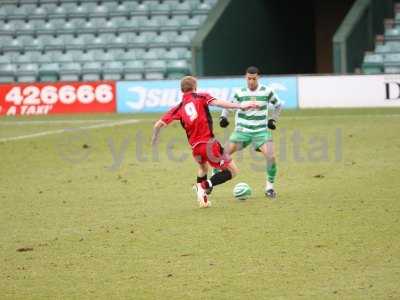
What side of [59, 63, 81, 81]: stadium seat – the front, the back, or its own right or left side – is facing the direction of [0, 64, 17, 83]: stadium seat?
right

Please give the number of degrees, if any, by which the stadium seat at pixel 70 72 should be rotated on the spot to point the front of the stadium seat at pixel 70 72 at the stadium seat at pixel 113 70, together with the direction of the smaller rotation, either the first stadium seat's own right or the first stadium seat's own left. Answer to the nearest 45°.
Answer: approximately 90° to the first stadium seat's own left

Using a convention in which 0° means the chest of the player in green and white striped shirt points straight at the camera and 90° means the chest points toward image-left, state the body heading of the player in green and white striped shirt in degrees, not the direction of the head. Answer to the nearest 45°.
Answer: approximately 0°

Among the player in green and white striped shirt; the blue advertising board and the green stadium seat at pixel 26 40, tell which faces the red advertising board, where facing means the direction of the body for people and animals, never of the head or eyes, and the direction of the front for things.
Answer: the green stadium seat

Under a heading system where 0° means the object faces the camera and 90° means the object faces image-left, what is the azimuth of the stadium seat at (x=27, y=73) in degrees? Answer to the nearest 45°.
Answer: approximately 0°

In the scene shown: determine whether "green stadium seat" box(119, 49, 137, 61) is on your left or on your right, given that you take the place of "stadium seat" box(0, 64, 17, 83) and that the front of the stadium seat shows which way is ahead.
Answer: on your left

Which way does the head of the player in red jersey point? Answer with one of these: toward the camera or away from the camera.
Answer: away from the camera

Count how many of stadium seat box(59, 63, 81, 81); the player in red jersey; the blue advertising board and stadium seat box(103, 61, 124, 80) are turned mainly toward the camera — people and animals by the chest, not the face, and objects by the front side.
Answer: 3

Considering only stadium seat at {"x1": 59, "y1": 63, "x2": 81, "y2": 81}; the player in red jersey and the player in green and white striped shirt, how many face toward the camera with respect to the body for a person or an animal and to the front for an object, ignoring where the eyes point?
2

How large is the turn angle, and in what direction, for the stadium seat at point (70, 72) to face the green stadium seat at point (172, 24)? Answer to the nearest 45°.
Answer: approximately 90° to its left

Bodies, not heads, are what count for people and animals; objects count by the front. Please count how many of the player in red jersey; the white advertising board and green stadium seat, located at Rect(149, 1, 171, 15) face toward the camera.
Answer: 2

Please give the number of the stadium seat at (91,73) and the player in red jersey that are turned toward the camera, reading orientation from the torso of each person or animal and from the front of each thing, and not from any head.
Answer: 1
